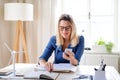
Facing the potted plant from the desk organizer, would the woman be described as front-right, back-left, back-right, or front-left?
front-left

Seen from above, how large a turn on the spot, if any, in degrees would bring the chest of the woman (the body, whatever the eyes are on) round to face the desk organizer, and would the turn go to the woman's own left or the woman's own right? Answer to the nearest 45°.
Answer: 0° — they already face it

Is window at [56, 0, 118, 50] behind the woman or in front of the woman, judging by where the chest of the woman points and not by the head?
behind

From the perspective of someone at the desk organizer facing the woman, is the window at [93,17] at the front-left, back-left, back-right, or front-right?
front-right

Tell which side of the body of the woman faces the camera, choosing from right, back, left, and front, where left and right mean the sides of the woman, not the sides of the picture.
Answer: front

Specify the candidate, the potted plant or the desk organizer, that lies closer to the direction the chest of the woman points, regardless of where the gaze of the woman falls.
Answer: the desk organizer

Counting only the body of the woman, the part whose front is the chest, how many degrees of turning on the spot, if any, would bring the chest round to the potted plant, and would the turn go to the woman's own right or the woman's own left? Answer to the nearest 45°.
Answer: approximately 135° to the woman's own left
